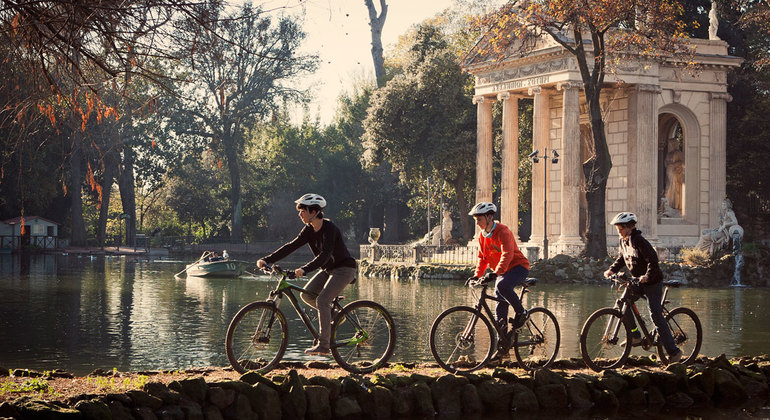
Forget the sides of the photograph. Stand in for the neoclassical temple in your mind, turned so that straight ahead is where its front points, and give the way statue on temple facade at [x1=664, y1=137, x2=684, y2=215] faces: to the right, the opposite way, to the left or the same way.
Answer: to the left

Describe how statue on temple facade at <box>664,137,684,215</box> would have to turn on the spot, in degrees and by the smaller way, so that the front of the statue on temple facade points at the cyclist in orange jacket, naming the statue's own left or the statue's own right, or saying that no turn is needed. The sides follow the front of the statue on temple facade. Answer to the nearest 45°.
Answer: approximately 45° to the statue's own right

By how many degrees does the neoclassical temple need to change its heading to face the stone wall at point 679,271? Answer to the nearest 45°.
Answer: approximately 45° to its left

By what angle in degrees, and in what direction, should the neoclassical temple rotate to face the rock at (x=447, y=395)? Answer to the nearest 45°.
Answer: approximately 45° to its left

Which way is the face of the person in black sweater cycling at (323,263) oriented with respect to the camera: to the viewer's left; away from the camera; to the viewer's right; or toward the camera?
to the viewer's left

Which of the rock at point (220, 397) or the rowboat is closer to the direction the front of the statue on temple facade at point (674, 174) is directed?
the rock
